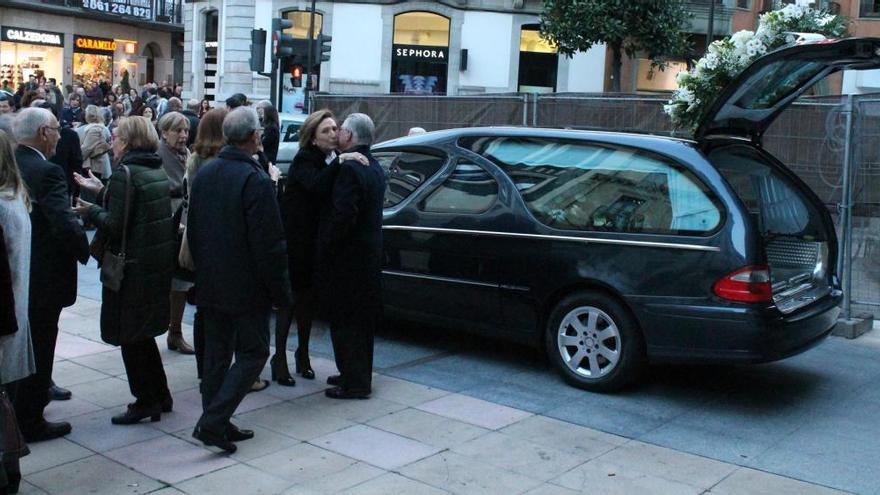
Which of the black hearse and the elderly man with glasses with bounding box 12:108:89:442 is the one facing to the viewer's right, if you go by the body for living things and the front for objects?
the elderly man with glasses

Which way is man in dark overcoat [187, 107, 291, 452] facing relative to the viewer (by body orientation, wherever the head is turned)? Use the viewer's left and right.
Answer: facing away from the viewer and to the right of the viewer

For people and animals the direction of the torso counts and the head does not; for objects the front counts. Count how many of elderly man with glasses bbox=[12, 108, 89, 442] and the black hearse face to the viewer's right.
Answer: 1

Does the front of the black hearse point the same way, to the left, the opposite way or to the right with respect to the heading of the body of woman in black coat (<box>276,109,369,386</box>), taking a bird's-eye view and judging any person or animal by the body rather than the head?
the opposite way

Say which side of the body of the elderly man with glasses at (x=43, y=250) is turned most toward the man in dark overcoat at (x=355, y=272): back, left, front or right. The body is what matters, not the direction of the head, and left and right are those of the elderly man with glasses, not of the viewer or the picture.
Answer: front

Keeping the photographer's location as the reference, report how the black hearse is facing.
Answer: facing away from the viewer and to the left of the viewer

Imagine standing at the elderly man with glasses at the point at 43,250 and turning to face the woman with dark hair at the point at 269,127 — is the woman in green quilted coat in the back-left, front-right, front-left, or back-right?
front-right

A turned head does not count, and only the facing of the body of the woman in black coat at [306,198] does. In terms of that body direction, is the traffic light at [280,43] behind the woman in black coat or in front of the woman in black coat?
behind

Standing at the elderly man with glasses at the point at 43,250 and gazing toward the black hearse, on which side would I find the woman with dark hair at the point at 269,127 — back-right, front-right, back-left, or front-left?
front-left

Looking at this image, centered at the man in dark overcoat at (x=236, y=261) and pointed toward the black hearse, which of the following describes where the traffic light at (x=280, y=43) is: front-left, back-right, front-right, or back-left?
front-left

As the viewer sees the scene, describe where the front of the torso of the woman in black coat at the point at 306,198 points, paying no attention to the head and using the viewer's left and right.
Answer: facing the viewer and to the right of the viewer

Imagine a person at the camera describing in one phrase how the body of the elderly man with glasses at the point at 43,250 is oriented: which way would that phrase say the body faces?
to the viewer's right

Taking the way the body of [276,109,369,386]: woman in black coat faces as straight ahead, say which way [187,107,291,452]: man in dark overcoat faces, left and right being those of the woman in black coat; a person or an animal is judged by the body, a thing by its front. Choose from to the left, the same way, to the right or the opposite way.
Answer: to the left

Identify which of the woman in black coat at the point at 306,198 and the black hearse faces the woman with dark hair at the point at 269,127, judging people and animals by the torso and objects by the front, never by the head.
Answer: the black hearse
